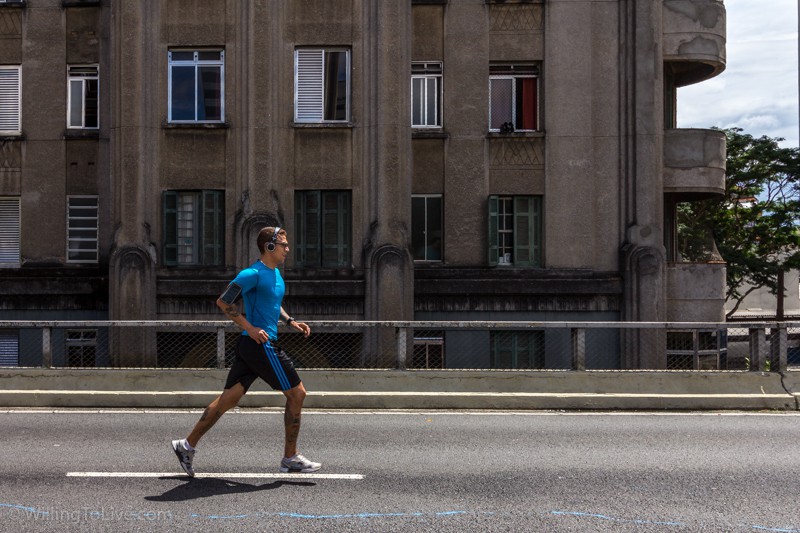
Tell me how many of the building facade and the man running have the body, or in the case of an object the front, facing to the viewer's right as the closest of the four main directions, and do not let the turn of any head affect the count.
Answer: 1

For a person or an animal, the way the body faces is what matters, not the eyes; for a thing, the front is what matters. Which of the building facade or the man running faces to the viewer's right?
the man running

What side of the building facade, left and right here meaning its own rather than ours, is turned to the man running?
front

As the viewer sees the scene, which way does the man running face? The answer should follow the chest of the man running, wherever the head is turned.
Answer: to the viewer's right

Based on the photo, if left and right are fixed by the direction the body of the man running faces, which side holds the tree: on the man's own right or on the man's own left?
on the man's own left

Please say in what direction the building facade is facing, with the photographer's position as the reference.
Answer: facing the viewer

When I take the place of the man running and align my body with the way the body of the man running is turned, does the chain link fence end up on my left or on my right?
on my left

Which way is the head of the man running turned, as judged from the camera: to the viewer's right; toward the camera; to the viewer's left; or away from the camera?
to the viewer's right

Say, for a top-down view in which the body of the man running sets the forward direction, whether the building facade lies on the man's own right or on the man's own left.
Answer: on the man's own left

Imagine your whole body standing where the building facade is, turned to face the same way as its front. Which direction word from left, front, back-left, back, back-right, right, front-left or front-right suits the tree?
back-left

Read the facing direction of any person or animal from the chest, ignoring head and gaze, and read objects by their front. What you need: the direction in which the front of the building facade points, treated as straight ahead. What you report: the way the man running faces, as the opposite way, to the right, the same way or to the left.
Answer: to the left
